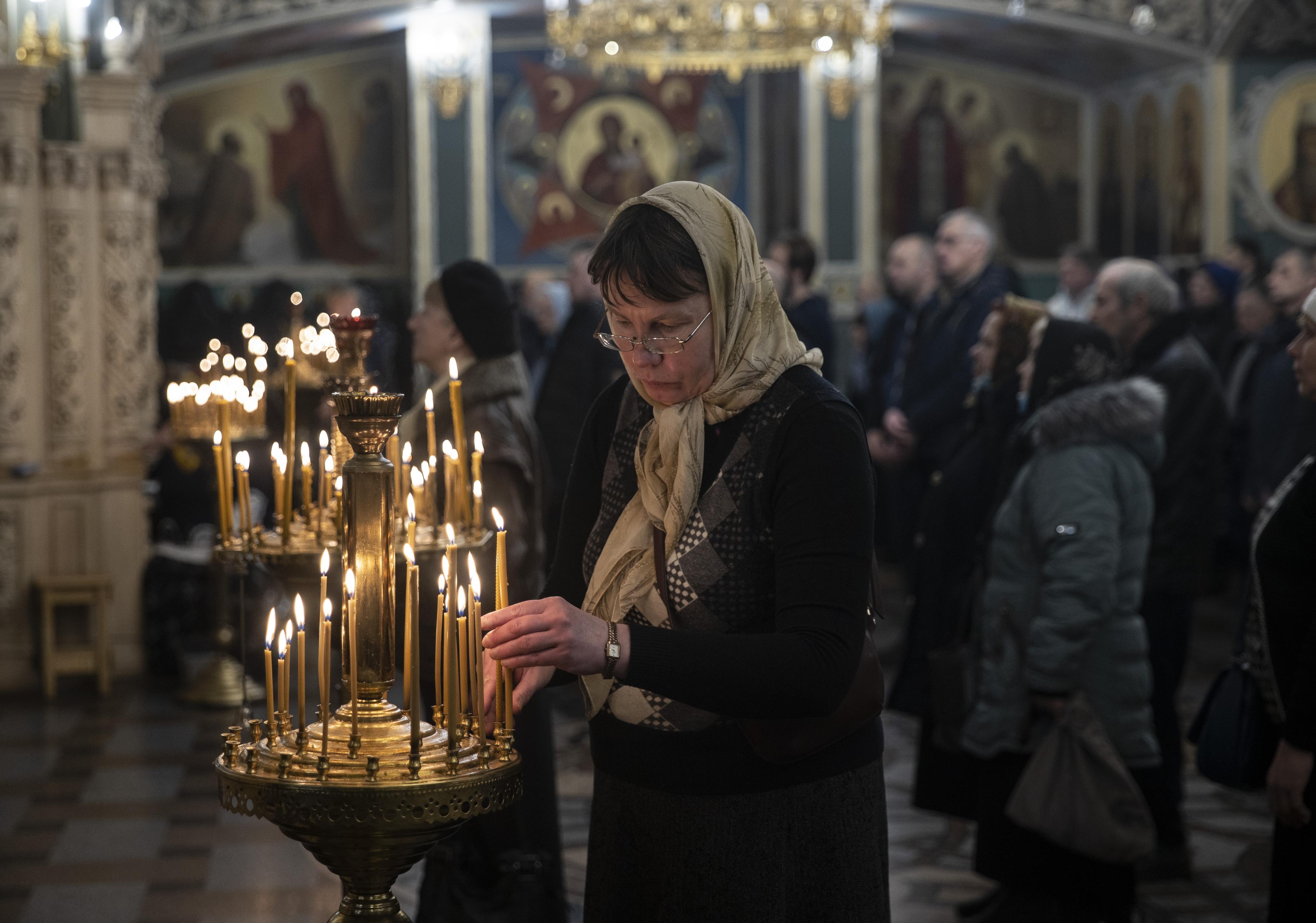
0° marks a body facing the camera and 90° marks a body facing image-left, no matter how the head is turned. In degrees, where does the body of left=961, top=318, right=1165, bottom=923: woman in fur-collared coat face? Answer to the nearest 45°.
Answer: approximately 90°

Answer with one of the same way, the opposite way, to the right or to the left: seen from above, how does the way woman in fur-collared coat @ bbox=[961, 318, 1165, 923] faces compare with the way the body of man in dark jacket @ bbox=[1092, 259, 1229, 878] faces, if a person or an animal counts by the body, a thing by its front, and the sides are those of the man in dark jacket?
the same way

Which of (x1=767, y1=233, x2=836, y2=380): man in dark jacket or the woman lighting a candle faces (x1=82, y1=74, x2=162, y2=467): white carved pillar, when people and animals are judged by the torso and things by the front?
the man in dark jacket

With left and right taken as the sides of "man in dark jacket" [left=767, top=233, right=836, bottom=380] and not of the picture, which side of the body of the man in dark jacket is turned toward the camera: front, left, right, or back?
left

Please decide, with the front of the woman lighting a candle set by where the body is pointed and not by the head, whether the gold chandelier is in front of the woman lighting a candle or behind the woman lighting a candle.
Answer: behind

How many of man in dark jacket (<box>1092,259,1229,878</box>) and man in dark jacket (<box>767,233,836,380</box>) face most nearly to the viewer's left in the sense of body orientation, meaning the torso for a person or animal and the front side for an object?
2

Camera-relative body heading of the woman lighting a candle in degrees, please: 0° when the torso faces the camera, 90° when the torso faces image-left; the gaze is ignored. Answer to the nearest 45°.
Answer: approximately 45°

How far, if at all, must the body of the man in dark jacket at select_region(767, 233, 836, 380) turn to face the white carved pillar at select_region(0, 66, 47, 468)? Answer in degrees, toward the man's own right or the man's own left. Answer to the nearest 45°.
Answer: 0° — they already face it

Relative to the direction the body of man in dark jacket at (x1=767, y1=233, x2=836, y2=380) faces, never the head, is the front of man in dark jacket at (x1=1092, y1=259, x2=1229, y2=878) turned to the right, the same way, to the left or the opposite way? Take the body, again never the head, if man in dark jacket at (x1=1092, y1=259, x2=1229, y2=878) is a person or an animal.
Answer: the same way

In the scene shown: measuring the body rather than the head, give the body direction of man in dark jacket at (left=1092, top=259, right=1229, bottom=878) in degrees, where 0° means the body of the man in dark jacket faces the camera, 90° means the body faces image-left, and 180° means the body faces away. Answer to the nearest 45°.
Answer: approximately 90°

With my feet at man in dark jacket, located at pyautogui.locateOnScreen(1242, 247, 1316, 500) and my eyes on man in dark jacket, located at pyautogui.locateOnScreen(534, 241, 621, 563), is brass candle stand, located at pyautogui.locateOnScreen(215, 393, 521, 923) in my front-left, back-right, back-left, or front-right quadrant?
front-left

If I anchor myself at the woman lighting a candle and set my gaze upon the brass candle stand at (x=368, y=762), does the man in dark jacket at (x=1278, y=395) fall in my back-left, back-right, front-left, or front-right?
back-right

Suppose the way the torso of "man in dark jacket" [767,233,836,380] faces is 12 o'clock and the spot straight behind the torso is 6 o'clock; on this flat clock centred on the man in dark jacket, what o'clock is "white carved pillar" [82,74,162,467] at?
The white carved pillar is roughly at 12 o'clock from the man in dark jacket.

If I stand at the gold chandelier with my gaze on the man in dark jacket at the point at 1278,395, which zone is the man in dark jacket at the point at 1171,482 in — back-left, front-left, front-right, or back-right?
front-right

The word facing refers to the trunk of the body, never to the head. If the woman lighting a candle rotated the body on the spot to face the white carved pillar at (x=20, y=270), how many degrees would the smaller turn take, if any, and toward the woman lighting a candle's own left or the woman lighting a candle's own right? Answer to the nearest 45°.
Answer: approximately 90° to the woman lighting a candle's own right

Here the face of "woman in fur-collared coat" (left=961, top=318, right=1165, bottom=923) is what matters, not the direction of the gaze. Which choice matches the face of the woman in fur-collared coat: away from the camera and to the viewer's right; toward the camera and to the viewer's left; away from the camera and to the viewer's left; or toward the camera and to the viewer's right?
away from the camera and to the viewer's left

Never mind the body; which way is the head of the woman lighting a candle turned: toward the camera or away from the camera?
toward the camera

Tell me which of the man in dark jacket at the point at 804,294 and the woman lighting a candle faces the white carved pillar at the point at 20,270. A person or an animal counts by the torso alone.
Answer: the man in dark jacket

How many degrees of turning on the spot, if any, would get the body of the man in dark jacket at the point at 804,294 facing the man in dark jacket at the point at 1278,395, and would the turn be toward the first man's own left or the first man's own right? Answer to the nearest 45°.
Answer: approximately 180°
